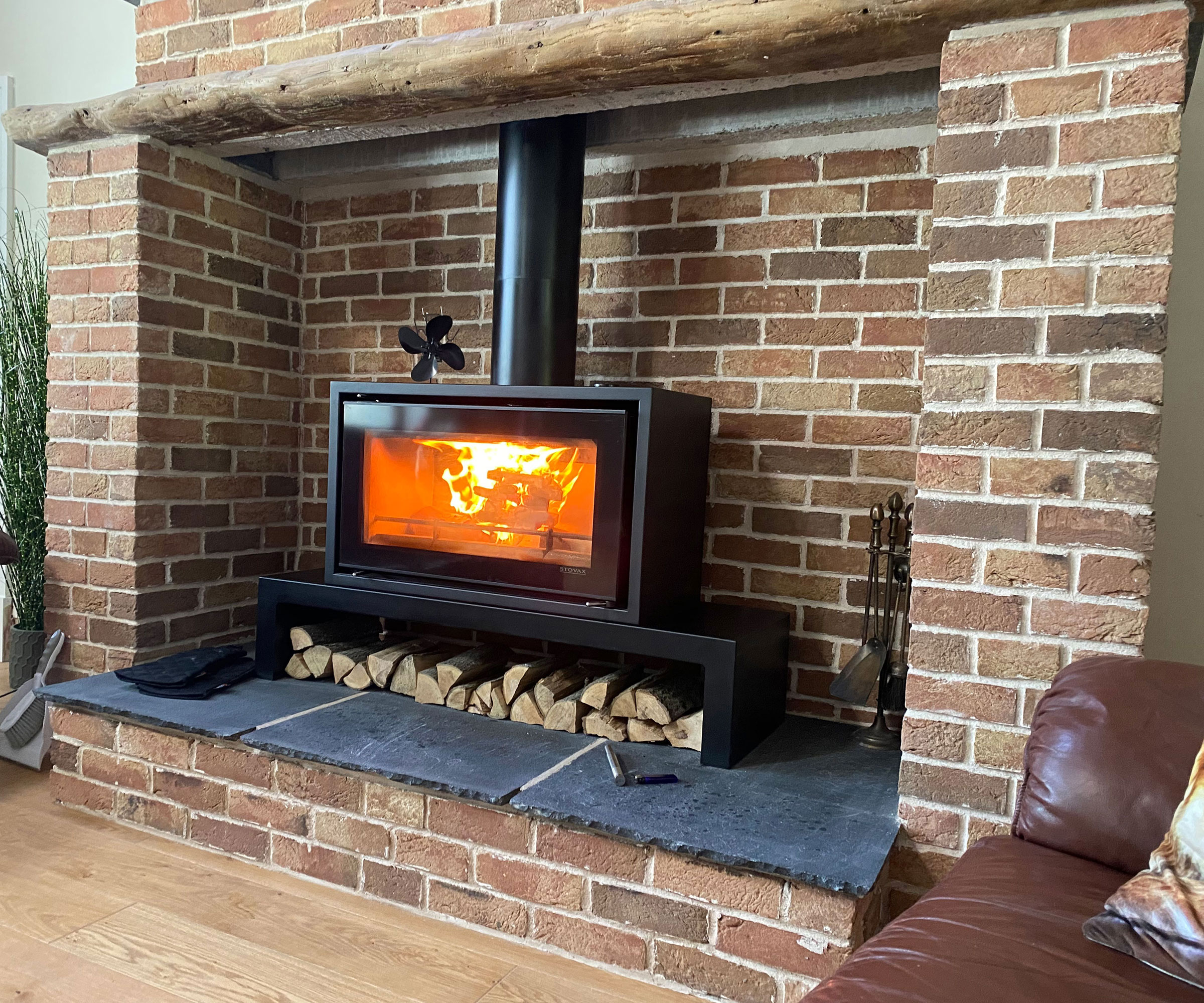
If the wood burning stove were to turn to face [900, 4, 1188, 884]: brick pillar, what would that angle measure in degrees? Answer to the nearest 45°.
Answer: approximately 90° to its left

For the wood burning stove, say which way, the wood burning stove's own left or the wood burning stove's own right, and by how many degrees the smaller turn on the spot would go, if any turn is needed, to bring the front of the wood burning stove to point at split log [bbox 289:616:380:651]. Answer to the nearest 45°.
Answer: approximately 90° to the wood burning stove's own right

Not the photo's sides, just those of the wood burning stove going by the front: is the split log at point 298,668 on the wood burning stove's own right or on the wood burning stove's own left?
on the wood burning stove's own right

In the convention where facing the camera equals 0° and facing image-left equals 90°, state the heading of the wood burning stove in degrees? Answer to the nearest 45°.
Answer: approximately 45°

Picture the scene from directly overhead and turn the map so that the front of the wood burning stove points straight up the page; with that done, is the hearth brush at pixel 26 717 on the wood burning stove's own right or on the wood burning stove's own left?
on the wood burning stove's own right

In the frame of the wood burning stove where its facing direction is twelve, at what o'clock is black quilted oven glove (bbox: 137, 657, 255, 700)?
The black quilted oven glove is roughly at 2 o'clock from the wood burning stove.
